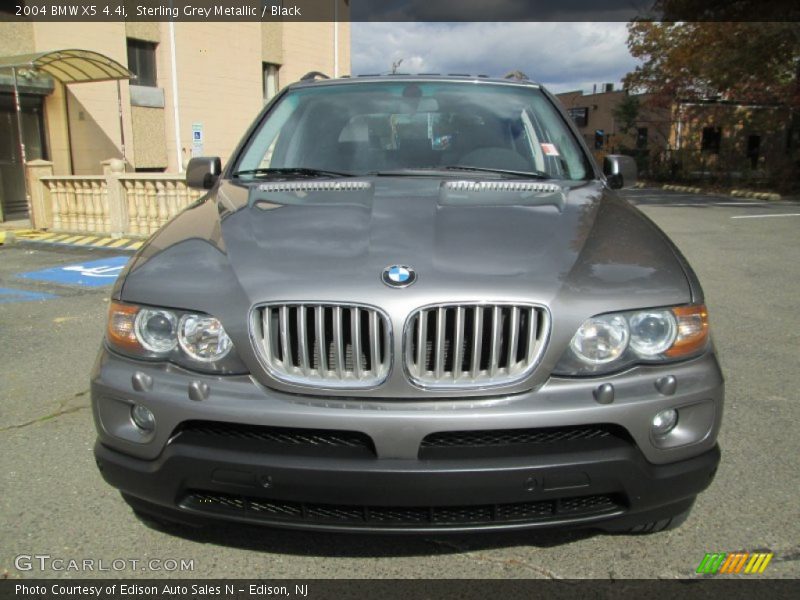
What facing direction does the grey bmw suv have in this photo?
toward the camera

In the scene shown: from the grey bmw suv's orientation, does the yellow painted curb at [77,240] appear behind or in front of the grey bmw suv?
behind

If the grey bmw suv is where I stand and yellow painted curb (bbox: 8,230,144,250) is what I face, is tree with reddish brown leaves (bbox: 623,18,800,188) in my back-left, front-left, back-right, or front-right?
front-right

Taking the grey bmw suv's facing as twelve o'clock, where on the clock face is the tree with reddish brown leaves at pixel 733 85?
The tree with reddish brown leaves is roughly at 7 o'clock from the grey bmw suv.

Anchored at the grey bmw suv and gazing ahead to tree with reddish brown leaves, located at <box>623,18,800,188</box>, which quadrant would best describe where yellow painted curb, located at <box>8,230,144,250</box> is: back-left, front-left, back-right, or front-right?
front-left

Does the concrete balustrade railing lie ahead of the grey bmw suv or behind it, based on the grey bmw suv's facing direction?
behind
